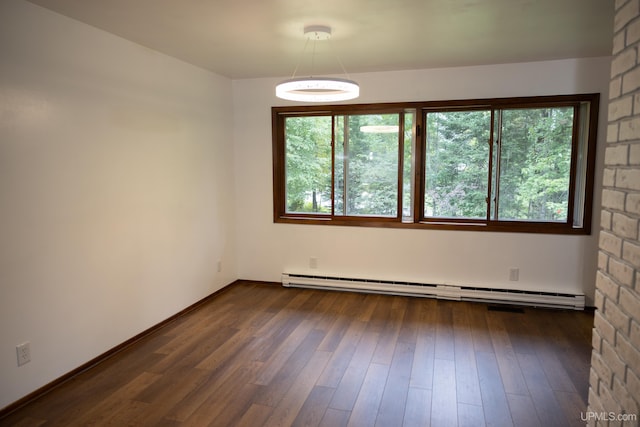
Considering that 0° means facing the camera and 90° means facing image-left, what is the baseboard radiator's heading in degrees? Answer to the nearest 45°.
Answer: approximately 0°
